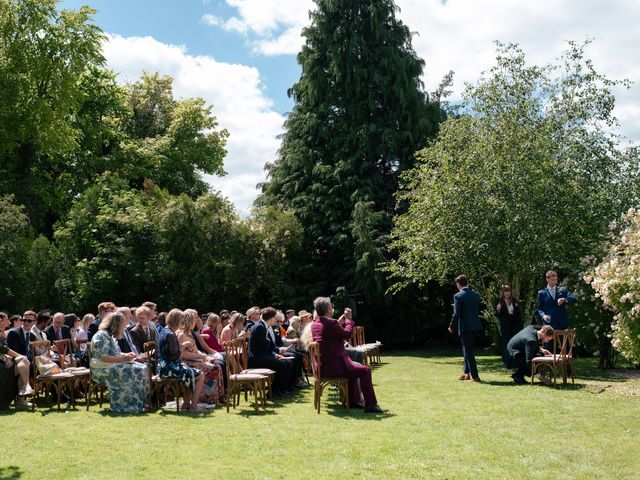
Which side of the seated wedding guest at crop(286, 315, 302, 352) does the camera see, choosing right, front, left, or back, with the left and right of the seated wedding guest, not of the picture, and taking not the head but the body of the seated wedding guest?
right

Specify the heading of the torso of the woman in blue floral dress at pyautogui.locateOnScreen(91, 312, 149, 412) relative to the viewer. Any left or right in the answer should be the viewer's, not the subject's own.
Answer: facing to the right of the viewer

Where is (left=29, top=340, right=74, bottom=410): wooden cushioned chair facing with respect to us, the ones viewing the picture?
facing to the right of the viewer

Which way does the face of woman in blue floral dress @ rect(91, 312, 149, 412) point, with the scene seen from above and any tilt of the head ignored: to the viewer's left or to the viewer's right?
to the viewer's right

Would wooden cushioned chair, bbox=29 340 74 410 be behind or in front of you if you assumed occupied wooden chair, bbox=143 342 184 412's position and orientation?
behind

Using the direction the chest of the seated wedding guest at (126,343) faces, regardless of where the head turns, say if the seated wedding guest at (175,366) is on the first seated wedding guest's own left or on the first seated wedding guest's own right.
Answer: on the first seated wedding guest's own right

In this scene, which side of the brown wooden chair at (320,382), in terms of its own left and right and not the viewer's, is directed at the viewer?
right

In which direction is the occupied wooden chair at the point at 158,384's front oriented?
to the viewer's right

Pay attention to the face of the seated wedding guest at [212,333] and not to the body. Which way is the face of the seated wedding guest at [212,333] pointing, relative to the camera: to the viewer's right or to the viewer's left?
to the viewer's right
